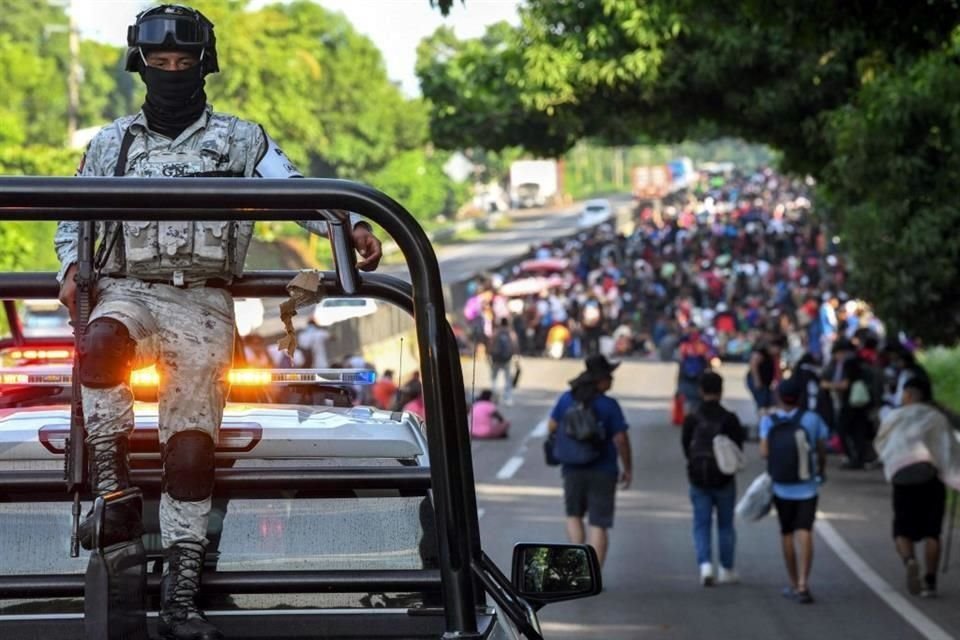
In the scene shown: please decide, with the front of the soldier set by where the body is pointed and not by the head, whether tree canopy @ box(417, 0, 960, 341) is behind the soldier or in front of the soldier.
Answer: behind

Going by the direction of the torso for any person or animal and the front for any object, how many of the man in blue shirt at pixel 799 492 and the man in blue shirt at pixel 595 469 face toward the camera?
0

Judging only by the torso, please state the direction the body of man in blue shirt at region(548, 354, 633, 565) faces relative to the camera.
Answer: away from the camera

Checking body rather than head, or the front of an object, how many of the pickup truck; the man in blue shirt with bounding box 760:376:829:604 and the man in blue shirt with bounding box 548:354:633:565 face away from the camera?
3

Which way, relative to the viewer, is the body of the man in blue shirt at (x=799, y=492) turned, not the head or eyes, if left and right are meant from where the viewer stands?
facing away from the viewer

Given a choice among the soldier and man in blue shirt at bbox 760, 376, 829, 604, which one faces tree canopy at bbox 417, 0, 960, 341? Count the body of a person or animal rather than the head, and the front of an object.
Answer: the man in blue shirt

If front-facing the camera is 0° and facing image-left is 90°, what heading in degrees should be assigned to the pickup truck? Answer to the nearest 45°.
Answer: approximately 180°

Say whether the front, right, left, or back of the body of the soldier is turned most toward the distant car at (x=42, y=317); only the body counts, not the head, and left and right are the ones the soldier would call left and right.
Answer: back

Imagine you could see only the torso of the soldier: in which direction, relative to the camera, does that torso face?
toward the camera

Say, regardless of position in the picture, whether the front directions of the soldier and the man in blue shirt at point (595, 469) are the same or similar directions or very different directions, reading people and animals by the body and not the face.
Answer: very different directions

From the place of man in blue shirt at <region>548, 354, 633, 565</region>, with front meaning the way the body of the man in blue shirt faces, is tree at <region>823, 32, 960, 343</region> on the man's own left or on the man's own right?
on the man's own right

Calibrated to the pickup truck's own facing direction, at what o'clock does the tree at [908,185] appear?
The tree is roughly at 1 o'clock from the pickup truck.

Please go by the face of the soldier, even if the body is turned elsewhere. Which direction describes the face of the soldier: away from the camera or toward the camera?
toward the camera

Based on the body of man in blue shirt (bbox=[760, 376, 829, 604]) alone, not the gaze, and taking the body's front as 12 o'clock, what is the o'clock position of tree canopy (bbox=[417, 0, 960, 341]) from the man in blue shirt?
The tree canopy is roughly at 12 o'clock from the man in blue shirt.

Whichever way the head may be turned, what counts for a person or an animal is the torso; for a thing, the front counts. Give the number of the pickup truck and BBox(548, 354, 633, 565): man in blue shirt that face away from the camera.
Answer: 2

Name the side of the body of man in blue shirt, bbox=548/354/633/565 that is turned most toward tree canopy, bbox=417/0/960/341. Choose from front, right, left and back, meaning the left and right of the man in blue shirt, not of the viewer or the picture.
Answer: front

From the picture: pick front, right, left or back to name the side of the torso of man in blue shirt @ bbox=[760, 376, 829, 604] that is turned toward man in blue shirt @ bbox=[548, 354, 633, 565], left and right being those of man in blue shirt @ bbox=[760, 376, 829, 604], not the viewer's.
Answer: left
